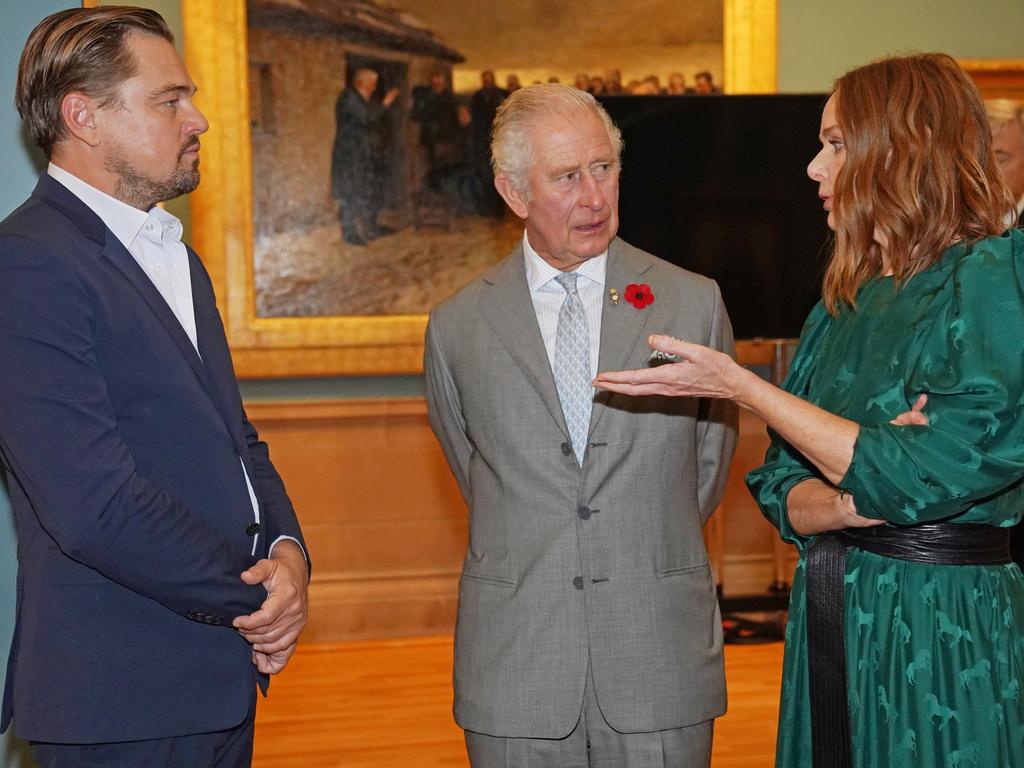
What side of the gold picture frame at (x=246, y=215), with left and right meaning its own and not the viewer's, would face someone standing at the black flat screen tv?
left

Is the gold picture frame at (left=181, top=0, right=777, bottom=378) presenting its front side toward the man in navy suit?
yes

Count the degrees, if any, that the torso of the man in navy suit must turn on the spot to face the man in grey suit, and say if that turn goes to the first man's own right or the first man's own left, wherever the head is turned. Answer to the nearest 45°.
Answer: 0° — they already face them

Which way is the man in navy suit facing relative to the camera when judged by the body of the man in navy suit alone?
to the viewer's right

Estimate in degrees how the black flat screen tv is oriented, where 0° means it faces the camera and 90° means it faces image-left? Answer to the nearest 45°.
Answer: approximately 0°

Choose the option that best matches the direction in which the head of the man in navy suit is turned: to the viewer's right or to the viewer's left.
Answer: to the viewer's right

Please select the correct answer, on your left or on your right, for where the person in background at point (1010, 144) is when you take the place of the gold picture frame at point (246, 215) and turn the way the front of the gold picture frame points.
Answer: on your left

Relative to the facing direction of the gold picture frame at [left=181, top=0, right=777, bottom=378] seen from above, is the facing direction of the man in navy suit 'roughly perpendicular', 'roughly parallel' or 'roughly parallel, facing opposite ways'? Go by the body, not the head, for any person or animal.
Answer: roughly perpendicular

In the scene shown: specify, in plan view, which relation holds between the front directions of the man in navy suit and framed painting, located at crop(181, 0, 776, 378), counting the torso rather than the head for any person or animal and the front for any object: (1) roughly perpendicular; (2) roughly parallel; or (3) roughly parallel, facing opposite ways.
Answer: roughly perpendicular

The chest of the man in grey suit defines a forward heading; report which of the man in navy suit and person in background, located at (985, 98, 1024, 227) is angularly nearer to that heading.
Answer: the man in navy suit
